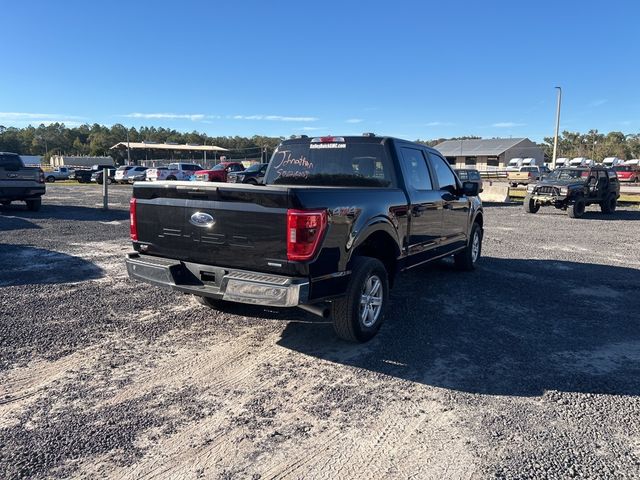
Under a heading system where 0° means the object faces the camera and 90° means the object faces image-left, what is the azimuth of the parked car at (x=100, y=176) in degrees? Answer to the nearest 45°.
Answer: approximately 45°

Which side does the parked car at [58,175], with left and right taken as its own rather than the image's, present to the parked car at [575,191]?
left

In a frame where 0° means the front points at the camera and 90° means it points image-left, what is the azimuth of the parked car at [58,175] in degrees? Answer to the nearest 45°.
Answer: approximately 45°

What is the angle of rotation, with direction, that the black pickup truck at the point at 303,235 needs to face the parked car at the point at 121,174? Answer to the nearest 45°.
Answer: approximately 45° to its left

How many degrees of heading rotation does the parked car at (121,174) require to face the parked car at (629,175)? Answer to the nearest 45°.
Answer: approximately 135° to its left

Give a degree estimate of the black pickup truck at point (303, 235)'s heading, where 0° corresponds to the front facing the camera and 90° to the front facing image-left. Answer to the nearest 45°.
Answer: approximately 225°

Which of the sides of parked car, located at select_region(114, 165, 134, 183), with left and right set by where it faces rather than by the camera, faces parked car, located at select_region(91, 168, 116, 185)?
left

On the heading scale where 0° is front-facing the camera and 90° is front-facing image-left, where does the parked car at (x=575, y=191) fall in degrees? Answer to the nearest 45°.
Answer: approximately 45°

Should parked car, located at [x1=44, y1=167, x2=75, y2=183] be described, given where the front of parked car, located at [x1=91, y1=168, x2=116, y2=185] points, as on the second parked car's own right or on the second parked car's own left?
on the second parked car's own right

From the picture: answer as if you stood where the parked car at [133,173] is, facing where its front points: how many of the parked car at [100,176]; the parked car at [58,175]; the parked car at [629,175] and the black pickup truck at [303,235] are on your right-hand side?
2

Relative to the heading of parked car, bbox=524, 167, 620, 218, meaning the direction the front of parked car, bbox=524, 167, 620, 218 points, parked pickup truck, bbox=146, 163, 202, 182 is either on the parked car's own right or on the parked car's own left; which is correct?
on the parked car's own right

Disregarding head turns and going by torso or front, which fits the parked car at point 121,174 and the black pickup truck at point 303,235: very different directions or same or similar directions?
very different directions
